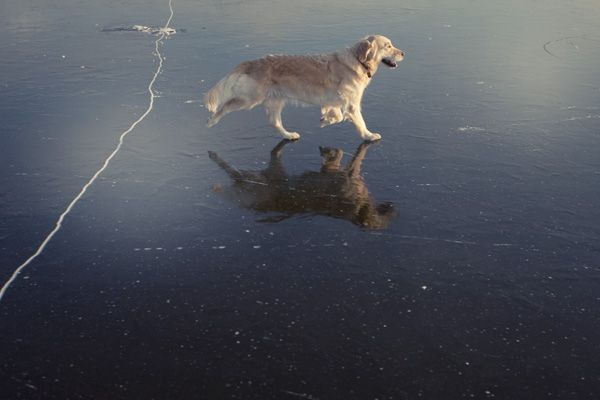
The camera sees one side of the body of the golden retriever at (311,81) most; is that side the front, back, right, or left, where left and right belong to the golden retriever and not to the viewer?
right
